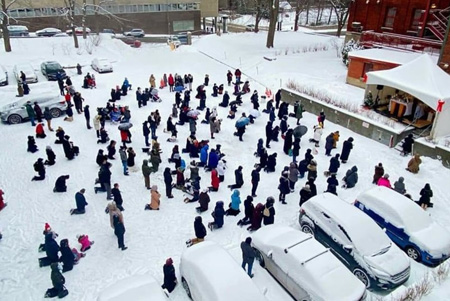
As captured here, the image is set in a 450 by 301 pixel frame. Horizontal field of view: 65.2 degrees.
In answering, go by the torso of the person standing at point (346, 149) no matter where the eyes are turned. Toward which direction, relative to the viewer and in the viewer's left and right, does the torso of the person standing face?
facing away from the viewer and to the right of the viewer

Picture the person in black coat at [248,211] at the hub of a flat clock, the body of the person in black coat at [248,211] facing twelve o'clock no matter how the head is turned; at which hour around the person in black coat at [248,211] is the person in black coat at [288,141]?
the person in black coat at [288,141] is roughly at 11 o'clock from the person in black coat at [248,211].

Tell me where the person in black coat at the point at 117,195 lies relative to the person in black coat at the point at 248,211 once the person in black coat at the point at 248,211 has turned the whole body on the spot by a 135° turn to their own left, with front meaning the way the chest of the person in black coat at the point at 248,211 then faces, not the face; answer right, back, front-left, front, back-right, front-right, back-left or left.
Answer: front

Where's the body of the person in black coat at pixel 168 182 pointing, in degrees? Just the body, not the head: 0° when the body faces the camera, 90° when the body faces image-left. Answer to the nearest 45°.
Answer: approximately 270°

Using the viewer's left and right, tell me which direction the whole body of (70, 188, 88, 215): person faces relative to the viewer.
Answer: facing to the right of the viewer

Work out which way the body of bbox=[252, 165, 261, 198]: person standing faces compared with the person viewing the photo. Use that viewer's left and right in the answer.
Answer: facing to the right of the viewer

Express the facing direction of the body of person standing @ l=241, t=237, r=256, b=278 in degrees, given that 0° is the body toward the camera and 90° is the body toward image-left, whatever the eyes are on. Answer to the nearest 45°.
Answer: approximately 225°

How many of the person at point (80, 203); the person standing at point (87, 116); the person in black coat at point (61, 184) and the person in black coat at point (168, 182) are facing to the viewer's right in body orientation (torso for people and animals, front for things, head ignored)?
4

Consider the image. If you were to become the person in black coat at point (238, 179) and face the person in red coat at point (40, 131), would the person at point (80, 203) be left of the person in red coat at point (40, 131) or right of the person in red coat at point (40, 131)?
left

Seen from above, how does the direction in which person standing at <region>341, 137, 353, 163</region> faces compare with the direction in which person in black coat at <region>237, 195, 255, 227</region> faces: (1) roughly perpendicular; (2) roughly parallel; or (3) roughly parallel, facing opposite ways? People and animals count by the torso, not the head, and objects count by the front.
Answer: roughly parallel

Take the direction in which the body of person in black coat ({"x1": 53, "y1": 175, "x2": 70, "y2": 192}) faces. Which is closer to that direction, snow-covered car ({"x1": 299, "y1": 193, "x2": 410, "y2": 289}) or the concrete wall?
the concrete wall

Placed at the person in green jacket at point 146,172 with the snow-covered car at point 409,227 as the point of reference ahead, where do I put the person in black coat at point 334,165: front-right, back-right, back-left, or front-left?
front-left

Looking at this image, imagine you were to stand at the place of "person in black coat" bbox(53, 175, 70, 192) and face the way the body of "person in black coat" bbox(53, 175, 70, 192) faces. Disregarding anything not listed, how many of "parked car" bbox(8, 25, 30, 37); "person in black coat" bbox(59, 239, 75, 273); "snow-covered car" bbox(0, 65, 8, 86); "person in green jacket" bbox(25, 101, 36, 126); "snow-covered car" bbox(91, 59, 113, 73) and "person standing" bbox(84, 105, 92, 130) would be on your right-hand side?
1

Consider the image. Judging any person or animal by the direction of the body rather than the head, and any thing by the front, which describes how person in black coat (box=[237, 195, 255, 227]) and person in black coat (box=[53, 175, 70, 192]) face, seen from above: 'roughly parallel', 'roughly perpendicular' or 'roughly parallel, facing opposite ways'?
roughly parallel

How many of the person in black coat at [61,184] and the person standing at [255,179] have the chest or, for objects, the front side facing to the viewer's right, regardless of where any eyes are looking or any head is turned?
2
